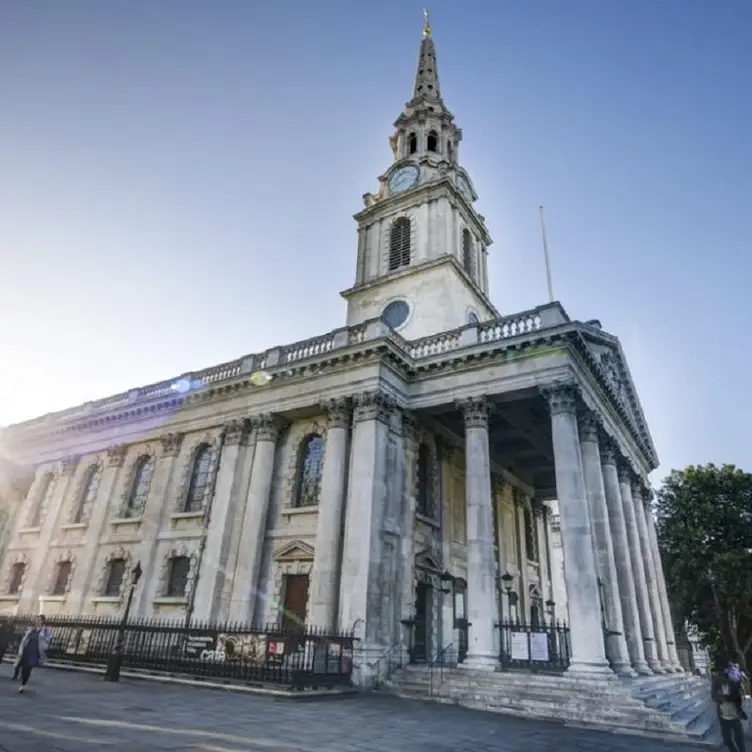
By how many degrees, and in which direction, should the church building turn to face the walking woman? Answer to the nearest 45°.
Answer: approximately 90° to its right

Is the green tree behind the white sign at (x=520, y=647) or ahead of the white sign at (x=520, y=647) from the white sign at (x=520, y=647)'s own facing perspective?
behind

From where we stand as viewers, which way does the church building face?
facing the viewer and to the right of the viewer

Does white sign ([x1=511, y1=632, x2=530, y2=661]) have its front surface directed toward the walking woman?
no

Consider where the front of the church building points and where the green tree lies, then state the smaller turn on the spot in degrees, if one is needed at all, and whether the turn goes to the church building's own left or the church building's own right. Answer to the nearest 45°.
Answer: approximately 90° to the church building's own left

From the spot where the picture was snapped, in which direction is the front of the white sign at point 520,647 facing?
facing the viewer

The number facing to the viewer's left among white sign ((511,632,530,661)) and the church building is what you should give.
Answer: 0

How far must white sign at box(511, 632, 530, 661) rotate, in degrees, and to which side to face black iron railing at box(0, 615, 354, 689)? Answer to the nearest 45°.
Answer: approximately 90° to its right

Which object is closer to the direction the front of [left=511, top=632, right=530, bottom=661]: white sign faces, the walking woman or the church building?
the walking woman
